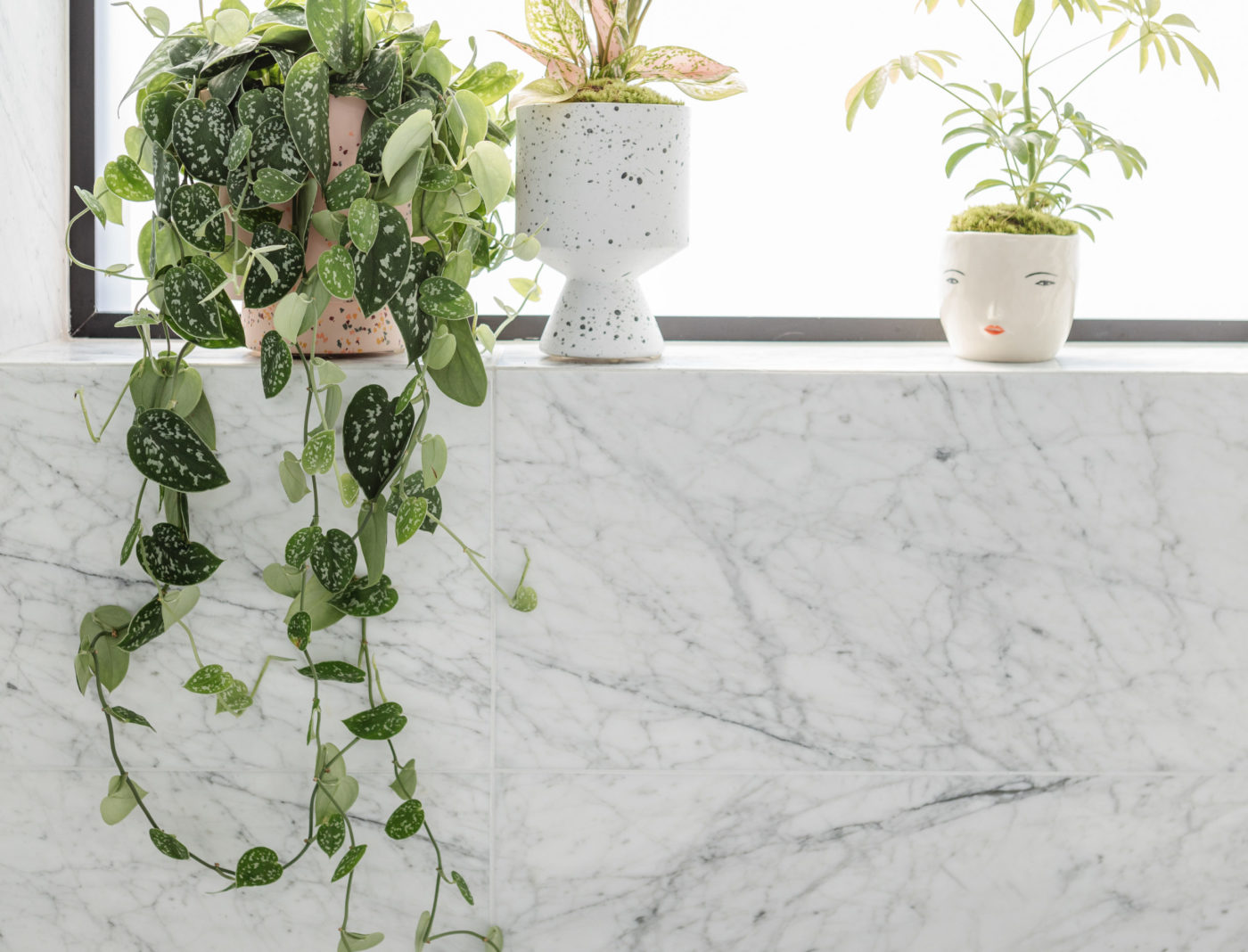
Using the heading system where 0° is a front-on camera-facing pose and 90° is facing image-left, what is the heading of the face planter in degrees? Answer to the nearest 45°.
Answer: approximately 0°
